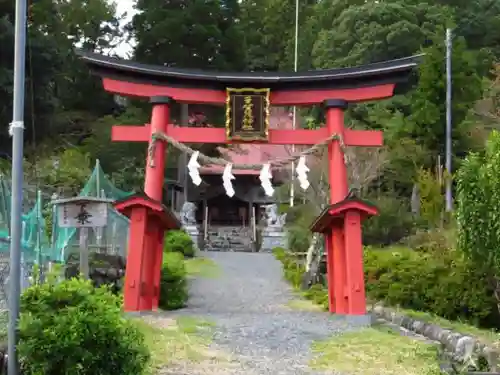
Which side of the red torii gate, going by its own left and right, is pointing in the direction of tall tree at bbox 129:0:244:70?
back

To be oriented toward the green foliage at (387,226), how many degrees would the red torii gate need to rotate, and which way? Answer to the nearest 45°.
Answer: approximately 135° to its left

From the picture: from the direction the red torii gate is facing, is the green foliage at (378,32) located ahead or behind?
behind

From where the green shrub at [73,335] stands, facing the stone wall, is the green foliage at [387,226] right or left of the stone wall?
left

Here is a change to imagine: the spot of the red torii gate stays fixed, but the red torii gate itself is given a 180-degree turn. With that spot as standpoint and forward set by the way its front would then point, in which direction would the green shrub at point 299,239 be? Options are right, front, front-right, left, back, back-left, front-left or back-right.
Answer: front

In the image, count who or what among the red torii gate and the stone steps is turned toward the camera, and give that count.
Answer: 2

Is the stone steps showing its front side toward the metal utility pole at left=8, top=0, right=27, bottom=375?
yes

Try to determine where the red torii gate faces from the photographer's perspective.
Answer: facing the viewer

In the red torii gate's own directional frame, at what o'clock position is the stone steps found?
The stone steps is roughly at 6 o'clock from the red torii gate.

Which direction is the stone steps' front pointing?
toward the camera

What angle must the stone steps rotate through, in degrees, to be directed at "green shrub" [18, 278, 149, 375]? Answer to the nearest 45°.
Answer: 0° — it already faces it

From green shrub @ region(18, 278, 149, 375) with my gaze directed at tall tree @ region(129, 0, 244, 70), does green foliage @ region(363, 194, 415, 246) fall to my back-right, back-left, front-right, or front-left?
front-right

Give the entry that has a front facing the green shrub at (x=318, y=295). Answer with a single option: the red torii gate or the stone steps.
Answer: the stone steps

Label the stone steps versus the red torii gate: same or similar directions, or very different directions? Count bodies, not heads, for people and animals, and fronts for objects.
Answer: same or similar directions

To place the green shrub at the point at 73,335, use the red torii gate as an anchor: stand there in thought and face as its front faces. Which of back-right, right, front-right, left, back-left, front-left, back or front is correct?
front

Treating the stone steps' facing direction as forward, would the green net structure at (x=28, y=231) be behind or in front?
in front

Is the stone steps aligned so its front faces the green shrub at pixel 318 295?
yes
